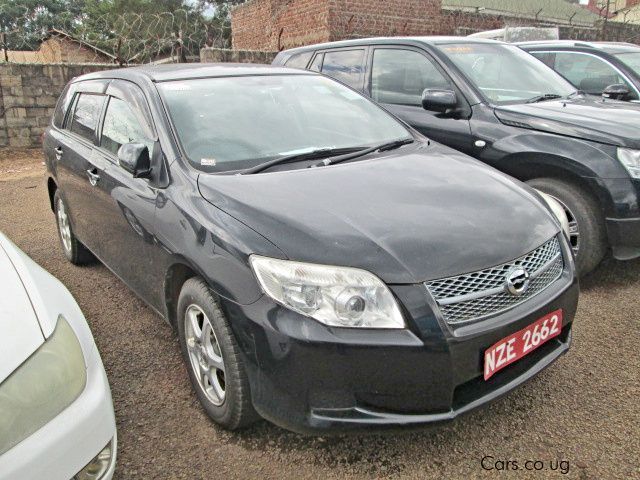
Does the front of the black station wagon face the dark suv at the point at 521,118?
no

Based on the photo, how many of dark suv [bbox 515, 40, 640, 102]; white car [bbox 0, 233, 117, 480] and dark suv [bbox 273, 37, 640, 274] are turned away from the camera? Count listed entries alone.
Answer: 0

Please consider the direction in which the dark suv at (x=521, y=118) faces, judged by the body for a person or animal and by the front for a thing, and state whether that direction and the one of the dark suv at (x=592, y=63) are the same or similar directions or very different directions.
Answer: same or similar directions

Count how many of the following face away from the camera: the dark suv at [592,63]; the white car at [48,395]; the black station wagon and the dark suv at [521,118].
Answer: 0

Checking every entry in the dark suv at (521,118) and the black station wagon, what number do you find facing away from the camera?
0

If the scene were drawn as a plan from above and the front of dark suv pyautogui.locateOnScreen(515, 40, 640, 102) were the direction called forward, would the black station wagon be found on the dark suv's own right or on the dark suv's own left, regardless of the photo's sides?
on the dark suv's own right

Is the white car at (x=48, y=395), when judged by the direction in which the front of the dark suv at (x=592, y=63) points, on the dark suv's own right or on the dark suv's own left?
on the dark suv's own right

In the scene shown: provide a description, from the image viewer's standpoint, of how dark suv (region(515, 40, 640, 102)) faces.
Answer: facing the viewer and to the right of the viewer

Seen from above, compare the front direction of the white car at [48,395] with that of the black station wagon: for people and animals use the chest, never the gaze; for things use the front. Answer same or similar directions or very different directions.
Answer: same or similar directions

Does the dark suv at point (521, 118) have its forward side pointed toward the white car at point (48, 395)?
no

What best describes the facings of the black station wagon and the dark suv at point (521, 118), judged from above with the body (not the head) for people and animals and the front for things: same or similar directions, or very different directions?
same or similar directions

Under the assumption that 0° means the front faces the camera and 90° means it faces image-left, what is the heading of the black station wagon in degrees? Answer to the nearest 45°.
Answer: approximately 315°

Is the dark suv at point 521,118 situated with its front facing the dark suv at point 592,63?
no

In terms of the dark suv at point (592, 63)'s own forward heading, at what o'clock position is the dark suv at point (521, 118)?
the dark suv at point (521, 118) is roughly at 2 o'clock from the dark suv at point (592, 63).

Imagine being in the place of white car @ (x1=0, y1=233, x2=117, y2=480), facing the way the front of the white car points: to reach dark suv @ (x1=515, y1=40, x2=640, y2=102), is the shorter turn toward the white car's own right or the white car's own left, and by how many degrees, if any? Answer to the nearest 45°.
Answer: approximately 90° to the white car's own left

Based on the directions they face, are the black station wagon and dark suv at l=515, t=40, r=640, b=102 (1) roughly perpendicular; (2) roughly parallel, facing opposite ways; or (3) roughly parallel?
roughly parallel

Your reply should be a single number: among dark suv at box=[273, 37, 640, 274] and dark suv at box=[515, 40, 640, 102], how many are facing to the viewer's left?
0
